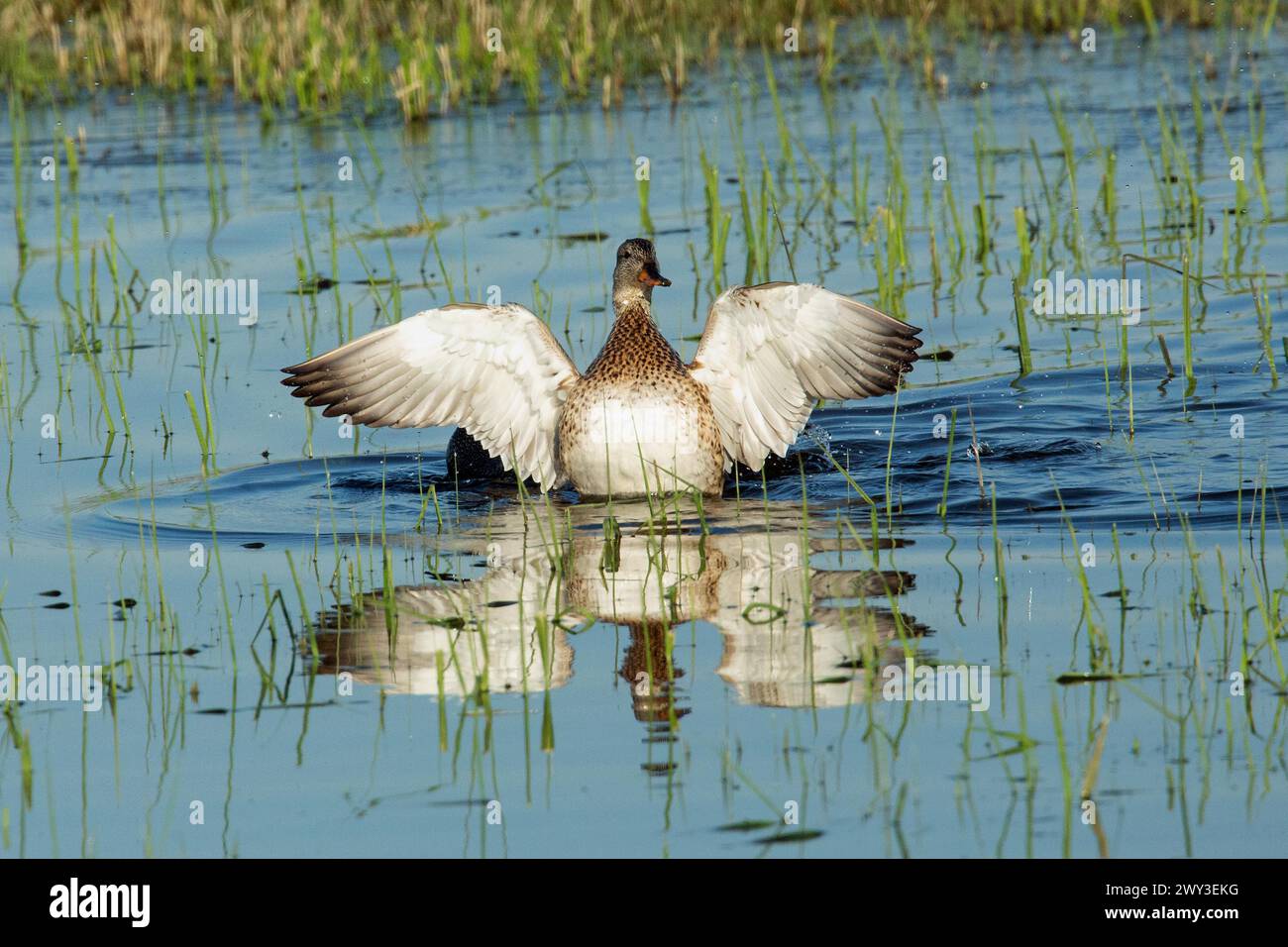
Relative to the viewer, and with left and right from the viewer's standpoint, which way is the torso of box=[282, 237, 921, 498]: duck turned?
facing the viewer
